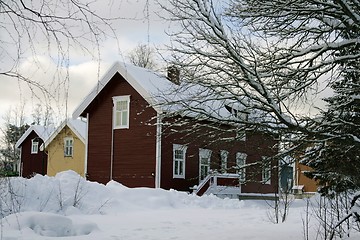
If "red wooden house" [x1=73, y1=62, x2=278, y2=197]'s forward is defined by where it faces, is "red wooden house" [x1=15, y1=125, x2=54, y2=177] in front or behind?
behind

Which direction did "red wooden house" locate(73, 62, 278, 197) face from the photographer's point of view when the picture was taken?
facing the viewer and to the right of the viewer
